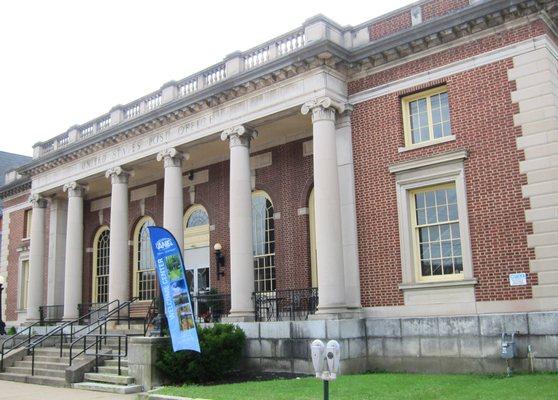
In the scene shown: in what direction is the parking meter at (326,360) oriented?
toward the camera

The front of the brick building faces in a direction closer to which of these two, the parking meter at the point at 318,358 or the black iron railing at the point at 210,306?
the parking meter

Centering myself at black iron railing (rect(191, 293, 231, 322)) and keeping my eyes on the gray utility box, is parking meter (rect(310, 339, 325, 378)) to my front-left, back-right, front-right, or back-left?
front-right

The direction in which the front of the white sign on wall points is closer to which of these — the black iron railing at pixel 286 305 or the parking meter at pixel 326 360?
the parking meter

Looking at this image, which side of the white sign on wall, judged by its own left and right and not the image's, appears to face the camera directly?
front

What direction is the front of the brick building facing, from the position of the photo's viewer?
facing the viewer and to the left of the viewer

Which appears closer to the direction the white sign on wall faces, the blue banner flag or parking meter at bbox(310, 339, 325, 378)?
the parking meter

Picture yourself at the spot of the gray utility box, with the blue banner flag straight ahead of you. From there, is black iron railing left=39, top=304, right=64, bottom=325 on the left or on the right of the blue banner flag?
right

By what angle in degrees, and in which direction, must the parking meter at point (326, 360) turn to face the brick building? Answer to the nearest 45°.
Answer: approximately 180°

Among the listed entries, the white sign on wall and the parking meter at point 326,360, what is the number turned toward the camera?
2

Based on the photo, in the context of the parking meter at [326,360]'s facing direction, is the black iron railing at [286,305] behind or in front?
behind
